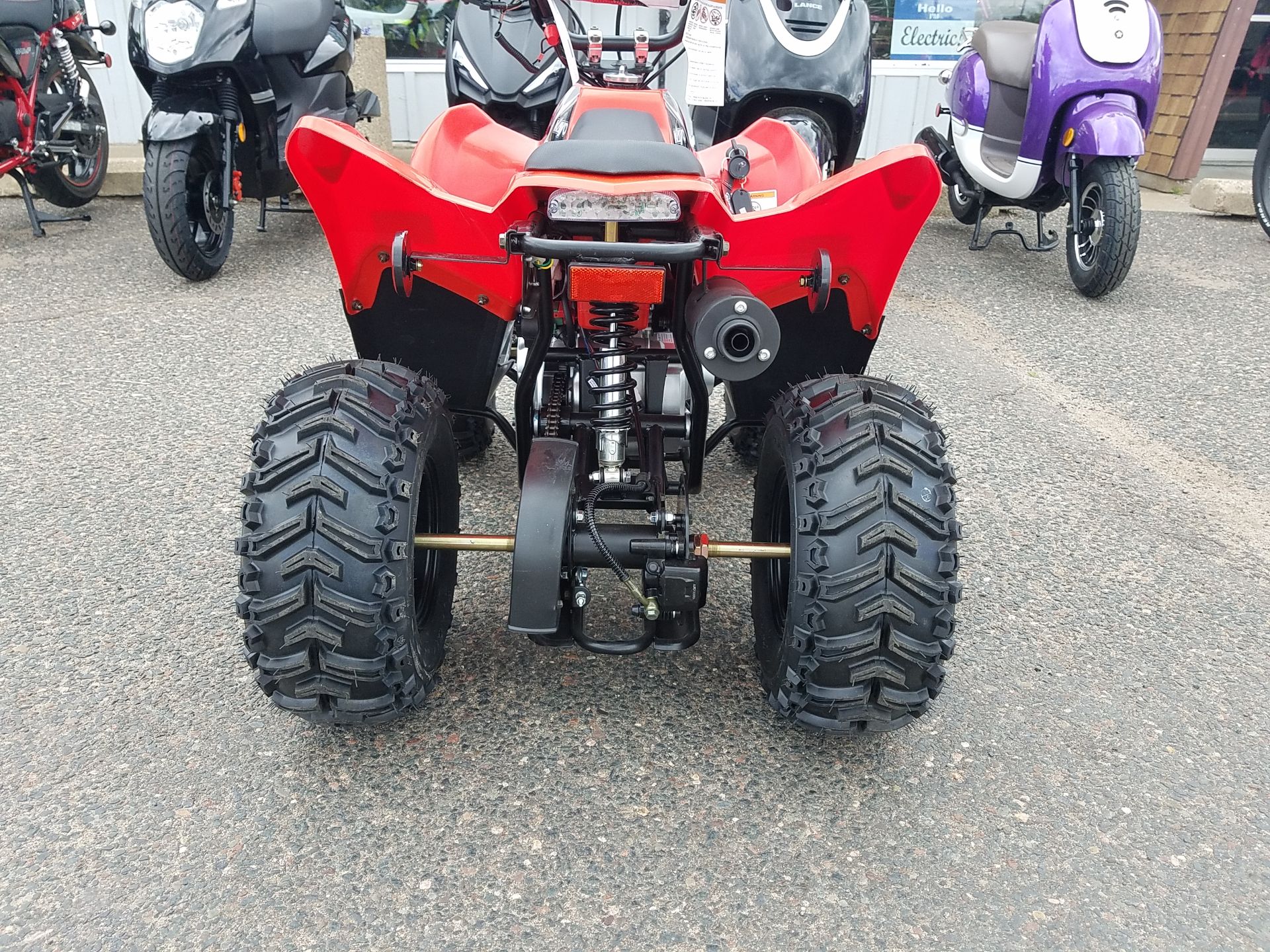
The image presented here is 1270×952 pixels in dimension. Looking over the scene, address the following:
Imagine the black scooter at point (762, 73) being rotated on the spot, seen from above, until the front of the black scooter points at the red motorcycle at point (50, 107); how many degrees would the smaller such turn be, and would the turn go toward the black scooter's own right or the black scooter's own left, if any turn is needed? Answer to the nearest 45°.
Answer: approximately 90° to the black scooter's own right

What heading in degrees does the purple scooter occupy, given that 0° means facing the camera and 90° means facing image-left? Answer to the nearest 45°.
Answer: approximately 315°

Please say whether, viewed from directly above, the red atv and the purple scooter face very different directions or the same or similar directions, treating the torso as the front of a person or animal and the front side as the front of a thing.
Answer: very different directions

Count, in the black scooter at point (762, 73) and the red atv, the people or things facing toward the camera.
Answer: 1

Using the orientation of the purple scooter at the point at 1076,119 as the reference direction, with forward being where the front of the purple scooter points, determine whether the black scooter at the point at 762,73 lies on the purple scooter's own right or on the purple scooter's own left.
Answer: on the purple scooter's own right

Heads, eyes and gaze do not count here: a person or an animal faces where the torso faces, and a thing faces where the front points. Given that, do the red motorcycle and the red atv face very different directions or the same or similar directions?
very different directions

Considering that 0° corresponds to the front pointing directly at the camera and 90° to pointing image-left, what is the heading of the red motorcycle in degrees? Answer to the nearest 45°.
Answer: approximately 45°

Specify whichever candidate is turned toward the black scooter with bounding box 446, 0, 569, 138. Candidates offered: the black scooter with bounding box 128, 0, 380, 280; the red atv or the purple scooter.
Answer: the red atv

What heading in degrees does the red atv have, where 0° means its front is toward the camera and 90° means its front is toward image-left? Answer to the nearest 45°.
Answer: approximately 180°

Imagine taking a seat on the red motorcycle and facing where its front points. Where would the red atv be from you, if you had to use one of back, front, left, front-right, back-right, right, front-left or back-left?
front-left

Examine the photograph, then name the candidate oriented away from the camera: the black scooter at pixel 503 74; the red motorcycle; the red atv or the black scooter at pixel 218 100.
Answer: the red atv

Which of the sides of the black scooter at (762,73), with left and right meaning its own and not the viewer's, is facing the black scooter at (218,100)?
right

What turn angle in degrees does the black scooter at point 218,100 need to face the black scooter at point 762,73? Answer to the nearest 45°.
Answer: approximately 135° to its left
